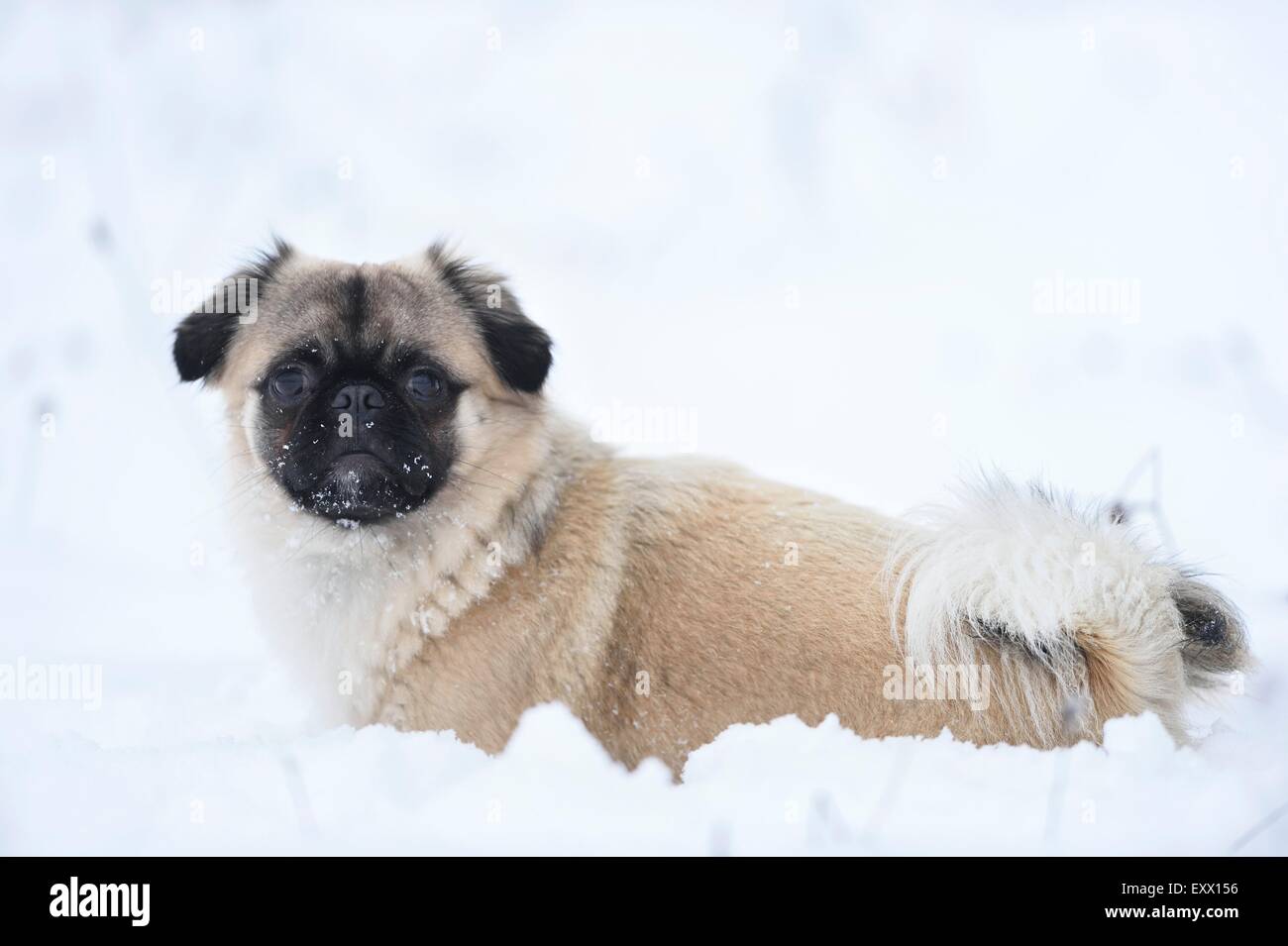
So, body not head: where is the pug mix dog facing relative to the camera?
to the viewer's left
